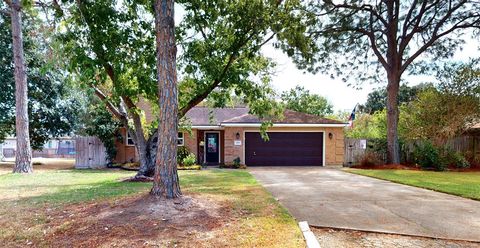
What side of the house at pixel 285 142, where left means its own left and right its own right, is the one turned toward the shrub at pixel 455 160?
left

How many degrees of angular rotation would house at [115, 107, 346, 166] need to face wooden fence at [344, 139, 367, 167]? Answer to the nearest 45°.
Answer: approximately 90° to its left

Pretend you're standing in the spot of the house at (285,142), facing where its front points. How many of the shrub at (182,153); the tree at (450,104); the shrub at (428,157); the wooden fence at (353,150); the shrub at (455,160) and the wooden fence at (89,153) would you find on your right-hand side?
2

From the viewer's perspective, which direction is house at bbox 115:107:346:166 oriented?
toward the camera

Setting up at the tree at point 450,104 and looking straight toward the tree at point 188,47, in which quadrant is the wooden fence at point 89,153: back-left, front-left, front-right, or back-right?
front-right

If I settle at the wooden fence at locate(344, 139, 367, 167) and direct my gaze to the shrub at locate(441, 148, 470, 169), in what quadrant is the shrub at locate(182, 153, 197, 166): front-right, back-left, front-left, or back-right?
back-right

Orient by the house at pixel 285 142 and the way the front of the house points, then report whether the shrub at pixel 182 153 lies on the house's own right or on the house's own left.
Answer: on the house's own right

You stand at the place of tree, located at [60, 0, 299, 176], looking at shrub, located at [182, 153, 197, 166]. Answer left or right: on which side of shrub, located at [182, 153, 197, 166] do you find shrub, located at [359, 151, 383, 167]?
right

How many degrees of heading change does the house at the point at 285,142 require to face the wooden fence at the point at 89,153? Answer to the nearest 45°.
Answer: approximately 90° to its right

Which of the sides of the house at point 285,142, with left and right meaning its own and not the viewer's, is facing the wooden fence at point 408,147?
left

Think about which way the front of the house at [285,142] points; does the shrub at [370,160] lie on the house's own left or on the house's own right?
on the house's own left
